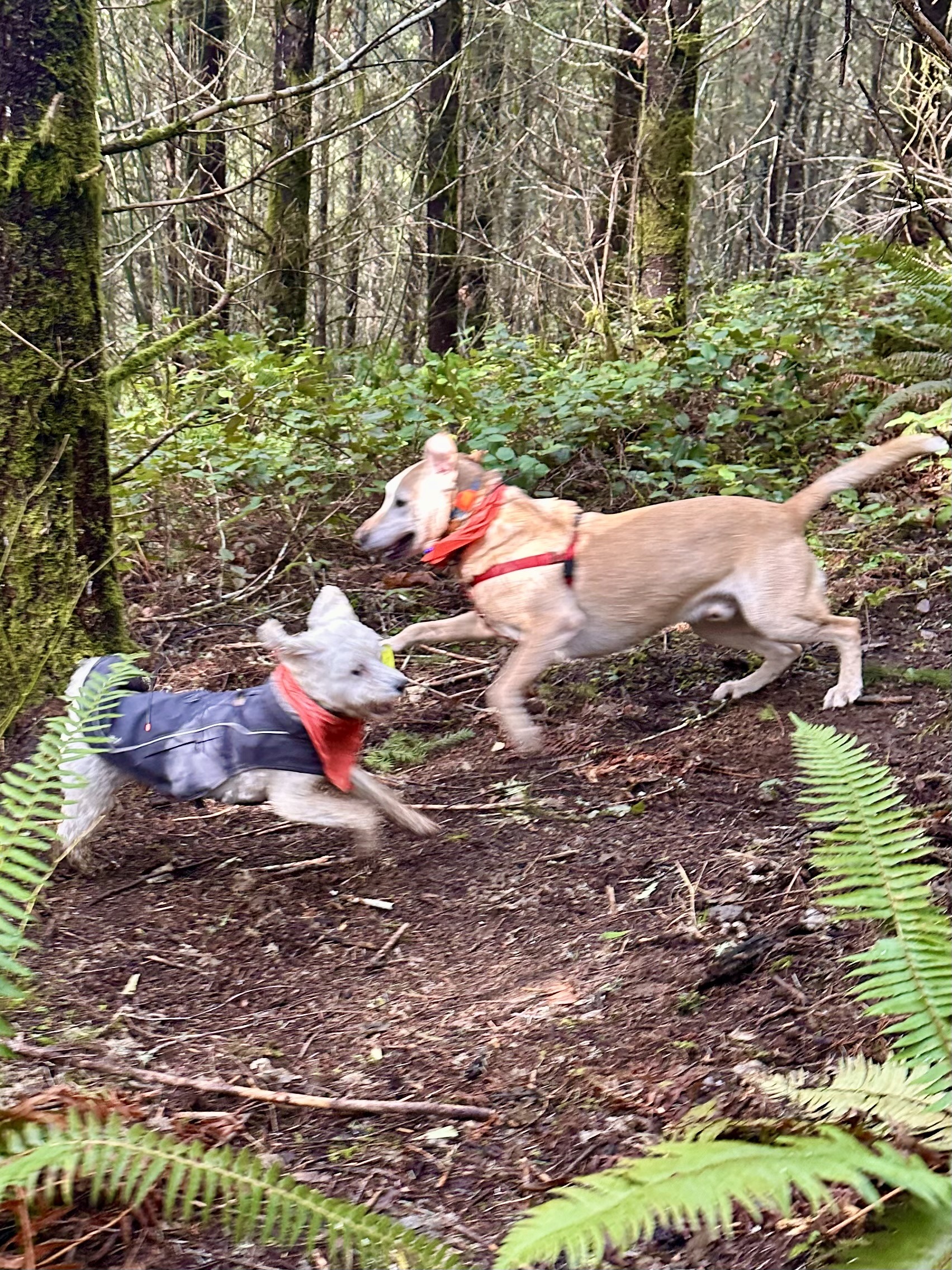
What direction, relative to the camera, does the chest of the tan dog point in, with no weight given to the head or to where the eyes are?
to the viewer's left

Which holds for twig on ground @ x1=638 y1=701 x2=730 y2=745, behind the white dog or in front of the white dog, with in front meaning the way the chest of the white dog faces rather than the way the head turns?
in front

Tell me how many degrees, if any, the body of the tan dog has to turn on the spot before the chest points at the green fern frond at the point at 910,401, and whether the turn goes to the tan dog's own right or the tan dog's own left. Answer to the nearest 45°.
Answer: approximately 135° to the tan dog's own right

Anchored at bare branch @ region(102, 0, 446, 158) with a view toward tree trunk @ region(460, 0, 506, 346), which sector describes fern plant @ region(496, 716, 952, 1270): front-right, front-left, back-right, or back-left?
back-right

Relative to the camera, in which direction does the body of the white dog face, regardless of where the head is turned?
to the viewer's right

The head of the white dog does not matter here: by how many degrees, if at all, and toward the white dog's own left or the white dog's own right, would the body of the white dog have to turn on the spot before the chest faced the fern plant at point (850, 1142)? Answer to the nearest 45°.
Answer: approximately 90° to the white dog's own right

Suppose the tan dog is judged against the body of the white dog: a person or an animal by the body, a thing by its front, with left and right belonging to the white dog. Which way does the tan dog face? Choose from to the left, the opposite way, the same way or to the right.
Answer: the opposite way

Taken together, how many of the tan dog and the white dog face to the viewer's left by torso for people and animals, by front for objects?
1

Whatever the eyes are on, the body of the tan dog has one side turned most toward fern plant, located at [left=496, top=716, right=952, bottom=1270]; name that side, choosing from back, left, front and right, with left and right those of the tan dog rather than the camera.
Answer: left
